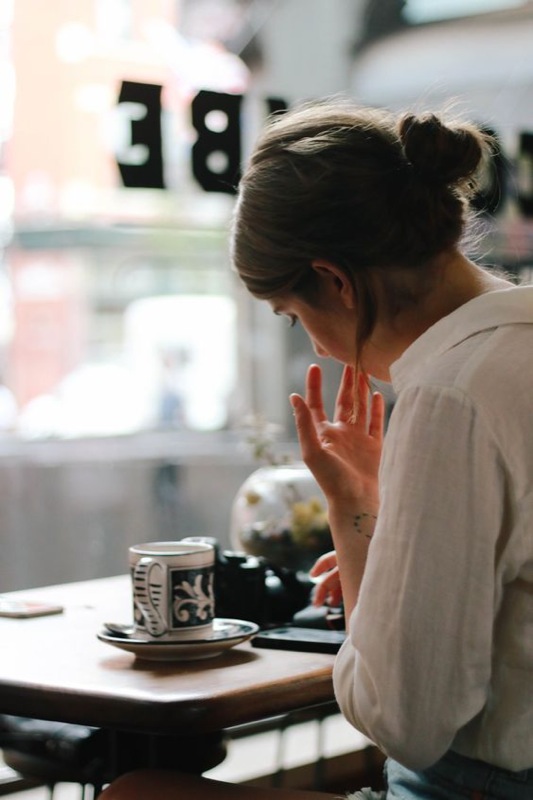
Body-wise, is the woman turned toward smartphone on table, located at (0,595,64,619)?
yes

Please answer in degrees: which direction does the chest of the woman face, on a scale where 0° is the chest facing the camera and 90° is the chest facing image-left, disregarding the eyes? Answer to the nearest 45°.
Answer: approximately 135°
